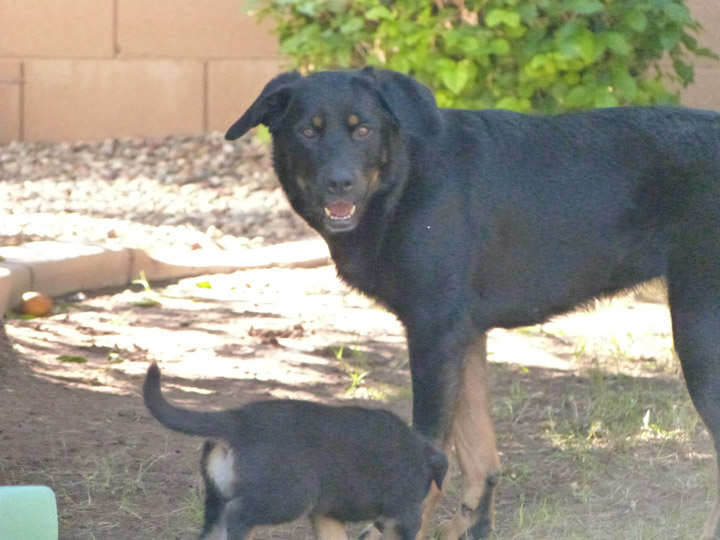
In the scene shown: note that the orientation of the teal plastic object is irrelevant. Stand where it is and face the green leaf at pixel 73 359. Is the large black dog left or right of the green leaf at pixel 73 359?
right

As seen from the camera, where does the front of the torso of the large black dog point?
to the viewer's left

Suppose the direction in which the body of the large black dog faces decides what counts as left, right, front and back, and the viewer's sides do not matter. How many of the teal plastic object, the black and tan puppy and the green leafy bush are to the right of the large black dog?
1

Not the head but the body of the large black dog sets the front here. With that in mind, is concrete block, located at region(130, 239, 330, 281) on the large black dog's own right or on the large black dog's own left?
on the large black dog's own right

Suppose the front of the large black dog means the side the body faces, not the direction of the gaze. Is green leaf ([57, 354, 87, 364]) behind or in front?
in front

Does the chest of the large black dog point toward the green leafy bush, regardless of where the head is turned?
no

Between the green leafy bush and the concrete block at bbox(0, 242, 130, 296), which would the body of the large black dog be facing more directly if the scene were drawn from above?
the concrete block

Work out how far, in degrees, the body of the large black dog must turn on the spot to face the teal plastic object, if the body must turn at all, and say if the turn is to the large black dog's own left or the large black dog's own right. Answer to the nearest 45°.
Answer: approximately 45° to the large black dog's own left

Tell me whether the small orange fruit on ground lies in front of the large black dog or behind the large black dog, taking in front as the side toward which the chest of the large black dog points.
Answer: in front

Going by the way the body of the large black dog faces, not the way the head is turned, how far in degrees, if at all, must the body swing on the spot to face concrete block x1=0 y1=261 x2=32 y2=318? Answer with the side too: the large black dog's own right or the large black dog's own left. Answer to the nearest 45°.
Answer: approximately 45° to the large black dog's own right

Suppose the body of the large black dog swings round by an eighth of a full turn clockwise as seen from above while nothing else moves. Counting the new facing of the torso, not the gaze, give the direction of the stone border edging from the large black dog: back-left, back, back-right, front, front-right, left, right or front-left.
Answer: front
